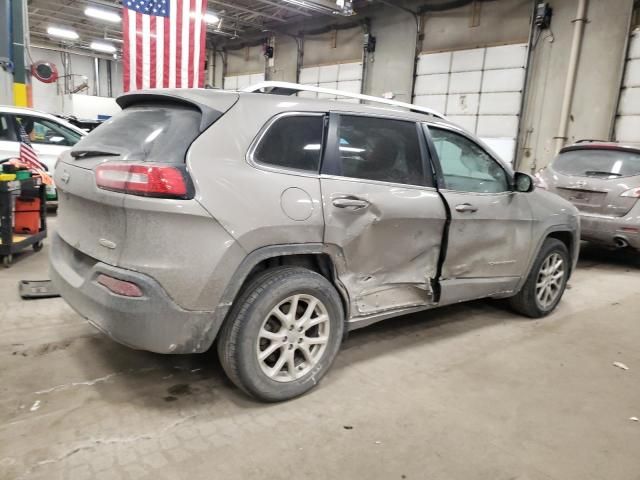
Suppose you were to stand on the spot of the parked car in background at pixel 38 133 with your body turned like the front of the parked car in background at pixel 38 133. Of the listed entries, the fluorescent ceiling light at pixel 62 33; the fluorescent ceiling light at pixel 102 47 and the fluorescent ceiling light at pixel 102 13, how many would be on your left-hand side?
3

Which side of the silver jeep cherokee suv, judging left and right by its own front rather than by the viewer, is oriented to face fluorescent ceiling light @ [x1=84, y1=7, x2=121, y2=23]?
left

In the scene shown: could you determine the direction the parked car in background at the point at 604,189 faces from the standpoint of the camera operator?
facing away from the viewer and to the right of the viewer

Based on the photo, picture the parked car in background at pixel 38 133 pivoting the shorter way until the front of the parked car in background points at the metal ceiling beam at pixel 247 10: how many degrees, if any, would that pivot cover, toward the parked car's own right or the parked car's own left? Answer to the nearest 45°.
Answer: approximately 45° to the parked car's own left

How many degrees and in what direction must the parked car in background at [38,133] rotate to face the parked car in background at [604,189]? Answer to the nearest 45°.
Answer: approximately 45° to its right

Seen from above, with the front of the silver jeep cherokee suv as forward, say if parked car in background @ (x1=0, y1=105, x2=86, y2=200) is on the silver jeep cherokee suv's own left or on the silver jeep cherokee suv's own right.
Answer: on the silver jeep cherokee suv's own left

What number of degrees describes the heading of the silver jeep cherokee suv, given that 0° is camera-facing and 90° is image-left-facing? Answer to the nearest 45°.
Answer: approximately 225°

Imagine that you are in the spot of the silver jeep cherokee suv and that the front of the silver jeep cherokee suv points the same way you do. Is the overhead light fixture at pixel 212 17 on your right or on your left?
on your left

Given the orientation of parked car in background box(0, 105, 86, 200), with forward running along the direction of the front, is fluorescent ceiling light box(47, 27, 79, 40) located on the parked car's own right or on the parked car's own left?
on the parked car's own left

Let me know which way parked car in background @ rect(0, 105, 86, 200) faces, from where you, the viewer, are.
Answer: facing to the right of the viewer

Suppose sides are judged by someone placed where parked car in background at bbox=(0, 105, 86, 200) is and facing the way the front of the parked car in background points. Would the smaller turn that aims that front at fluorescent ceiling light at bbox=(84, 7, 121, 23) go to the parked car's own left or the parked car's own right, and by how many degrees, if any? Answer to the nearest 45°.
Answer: approximately 90° to the parked car's own left
